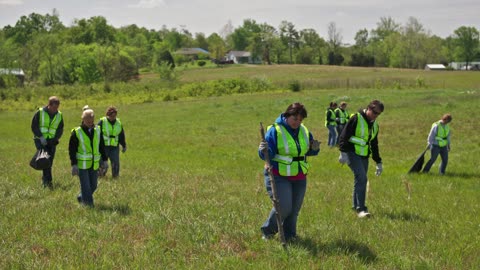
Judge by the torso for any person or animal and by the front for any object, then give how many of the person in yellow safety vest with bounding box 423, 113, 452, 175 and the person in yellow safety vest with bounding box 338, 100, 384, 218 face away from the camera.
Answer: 0

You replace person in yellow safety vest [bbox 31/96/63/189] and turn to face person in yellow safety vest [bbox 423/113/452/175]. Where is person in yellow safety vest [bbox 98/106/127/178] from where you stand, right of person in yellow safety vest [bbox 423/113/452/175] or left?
left

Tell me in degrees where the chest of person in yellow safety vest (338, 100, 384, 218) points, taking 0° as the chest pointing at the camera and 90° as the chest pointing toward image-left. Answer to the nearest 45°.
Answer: approximately 315°

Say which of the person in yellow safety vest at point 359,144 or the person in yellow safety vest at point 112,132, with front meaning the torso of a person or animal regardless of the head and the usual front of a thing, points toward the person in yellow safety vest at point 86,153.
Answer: the person in yellow safety vest at point 112,132

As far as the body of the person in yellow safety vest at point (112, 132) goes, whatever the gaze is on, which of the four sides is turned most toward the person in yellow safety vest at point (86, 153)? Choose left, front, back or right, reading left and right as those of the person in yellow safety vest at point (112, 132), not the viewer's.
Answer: front

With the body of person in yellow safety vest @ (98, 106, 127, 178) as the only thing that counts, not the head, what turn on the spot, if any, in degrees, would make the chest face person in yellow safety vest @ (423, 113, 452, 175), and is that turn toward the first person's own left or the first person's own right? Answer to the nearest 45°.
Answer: approximately 90° to the first person's own left

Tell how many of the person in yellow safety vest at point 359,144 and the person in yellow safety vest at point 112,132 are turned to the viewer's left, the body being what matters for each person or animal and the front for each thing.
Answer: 0
